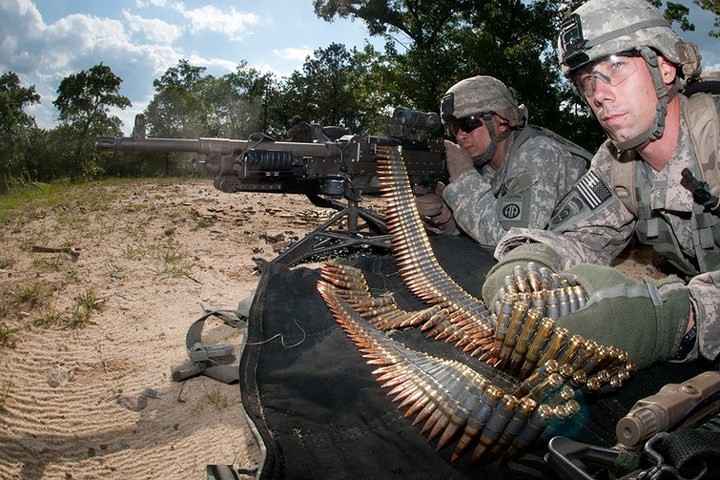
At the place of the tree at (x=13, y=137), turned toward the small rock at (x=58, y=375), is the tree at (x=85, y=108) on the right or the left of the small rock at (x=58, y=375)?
left

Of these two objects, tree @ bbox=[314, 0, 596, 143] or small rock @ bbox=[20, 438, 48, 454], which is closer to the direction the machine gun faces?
the small rock

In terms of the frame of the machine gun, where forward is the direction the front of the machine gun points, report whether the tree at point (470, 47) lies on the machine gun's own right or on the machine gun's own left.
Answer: on the machine gun's own right

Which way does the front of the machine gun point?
to the viewer's left

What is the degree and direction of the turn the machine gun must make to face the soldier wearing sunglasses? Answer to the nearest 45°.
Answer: approximately 180°

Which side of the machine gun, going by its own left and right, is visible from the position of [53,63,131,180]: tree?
right

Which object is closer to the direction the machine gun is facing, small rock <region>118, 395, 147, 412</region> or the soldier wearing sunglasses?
the small rock

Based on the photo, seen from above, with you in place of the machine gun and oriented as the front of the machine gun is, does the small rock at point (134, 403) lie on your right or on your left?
on your left

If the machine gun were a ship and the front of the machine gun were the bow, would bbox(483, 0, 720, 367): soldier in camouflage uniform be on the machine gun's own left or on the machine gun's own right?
on the machine gun's own left

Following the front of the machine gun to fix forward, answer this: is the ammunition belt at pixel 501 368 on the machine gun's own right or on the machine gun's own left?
on the machine gun's own left

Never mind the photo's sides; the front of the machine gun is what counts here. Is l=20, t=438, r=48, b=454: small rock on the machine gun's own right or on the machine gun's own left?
on the machine gun's own left
